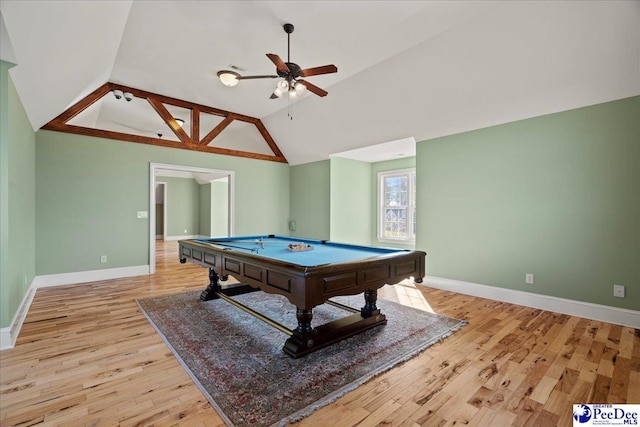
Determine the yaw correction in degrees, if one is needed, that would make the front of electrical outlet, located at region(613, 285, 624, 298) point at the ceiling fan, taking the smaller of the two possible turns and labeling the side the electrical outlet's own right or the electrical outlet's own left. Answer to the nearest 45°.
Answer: approximately 45° to the electrical outlet's own right

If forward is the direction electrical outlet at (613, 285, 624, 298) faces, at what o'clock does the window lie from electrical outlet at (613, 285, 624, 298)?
The window is roughly at 4 o'clock from the electrical outlet.

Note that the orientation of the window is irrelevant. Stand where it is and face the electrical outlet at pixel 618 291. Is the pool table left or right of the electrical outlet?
right

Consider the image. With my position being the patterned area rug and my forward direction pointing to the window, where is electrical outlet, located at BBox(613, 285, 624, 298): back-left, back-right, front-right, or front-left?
front-right

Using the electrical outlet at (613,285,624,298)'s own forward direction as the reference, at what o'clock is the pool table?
The pool table is roughly at 1 o'clock from the electrical outlet.

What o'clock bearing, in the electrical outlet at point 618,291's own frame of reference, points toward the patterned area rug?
The patterned area rug is roughly at 1 o'clock from the electrical outlet.

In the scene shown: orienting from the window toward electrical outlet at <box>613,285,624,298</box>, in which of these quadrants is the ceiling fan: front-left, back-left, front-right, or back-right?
front-right
